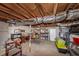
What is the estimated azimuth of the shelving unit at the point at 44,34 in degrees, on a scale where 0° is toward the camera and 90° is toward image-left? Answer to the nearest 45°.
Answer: approximately 0°
